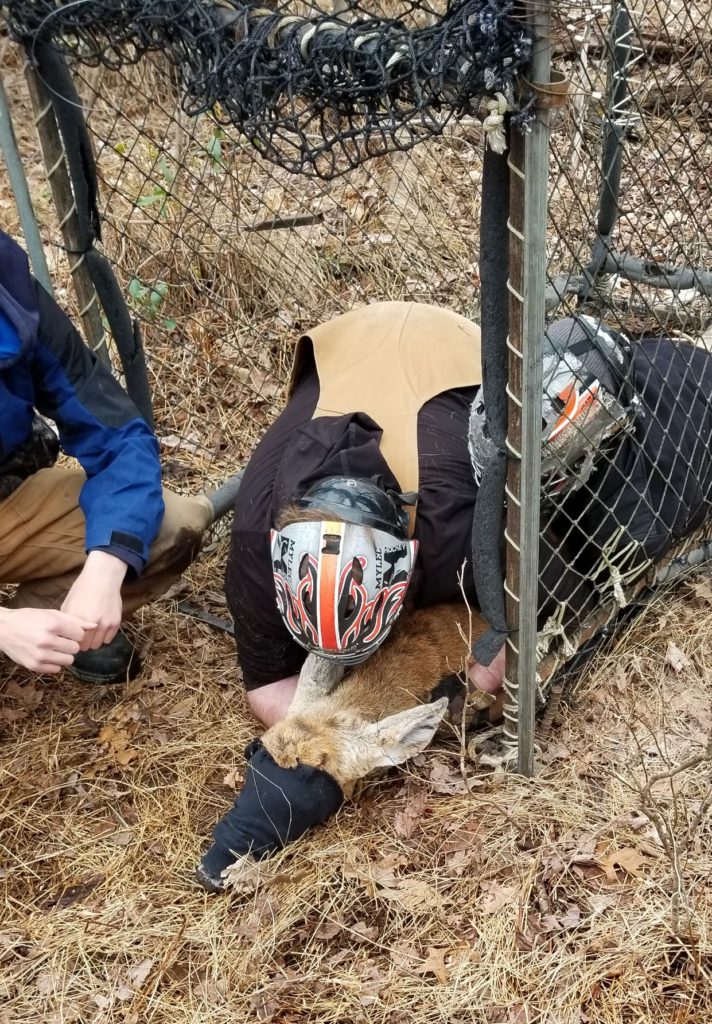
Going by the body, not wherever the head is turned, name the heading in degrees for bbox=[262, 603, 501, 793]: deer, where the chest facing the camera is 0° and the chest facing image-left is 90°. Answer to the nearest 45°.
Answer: approximately 45°

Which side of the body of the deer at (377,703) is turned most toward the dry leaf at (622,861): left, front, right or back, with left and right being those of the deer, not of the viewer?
left

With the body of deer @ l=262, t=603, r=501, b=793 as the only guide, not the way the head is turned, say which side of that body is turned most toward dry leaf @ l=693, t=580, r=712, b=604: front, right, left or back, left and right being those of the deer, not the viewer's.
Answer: back
